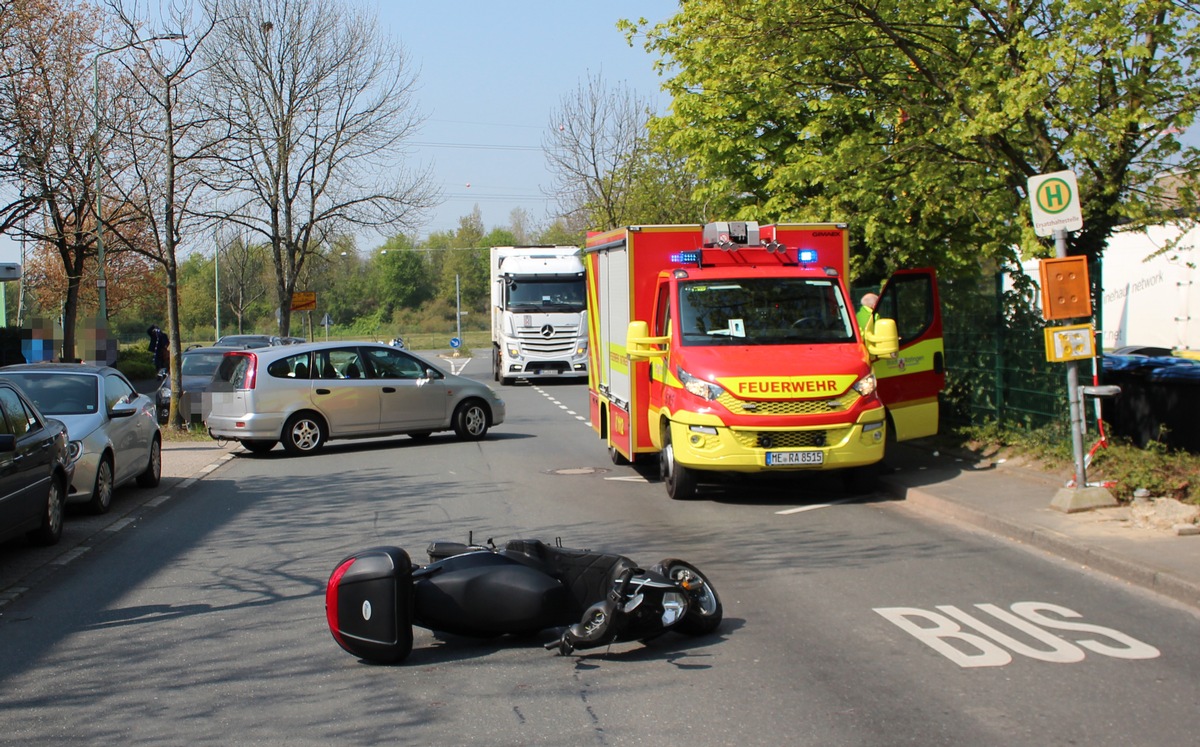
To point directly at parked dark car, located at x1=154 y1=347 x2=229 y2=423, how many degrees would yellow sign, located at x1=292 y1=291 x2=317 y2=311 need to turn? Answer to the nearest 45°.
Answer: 0° — it already faces it

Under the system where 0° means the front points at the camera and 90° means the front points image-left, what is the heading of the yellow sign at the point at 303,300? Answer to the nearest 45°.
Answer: approximately 0°

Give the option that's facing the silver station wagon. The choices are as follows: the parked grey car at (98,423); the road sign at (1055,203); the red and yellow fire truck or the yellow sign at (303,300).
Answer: the yellow sign

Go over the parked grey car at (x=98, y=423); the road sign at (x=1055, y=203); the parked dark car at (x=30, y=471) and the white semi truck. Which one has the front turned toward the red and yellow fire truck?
the white semi truck

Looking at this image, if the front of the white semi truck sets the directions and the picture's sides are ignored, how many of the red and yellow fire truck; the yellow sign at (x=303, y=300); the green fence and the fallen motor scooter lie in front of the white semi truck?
3

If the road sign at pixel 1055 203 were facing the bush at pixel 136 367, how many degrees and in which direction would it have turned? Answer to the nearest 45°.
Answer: approximately 135° to its right

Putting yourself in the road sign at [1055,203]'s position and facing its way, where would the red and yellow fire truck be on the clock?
The red and yellow fire truck is roughly at 4 o'clock from the road sign.

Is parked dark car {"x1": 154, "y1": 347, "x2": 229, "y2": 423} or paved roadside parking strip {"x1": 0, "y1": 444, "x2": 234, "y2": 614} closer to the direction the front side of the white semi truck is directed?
the paved roadside parking strip

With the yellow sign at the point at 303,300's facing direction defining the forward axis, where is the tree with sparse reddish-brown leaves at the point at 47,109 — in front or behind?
in front

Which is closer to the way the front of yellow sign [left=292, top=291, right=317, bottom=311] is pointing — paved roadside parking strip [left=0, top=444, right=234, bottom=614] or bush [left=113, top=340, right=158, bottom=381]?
the paved roadside parking strip
